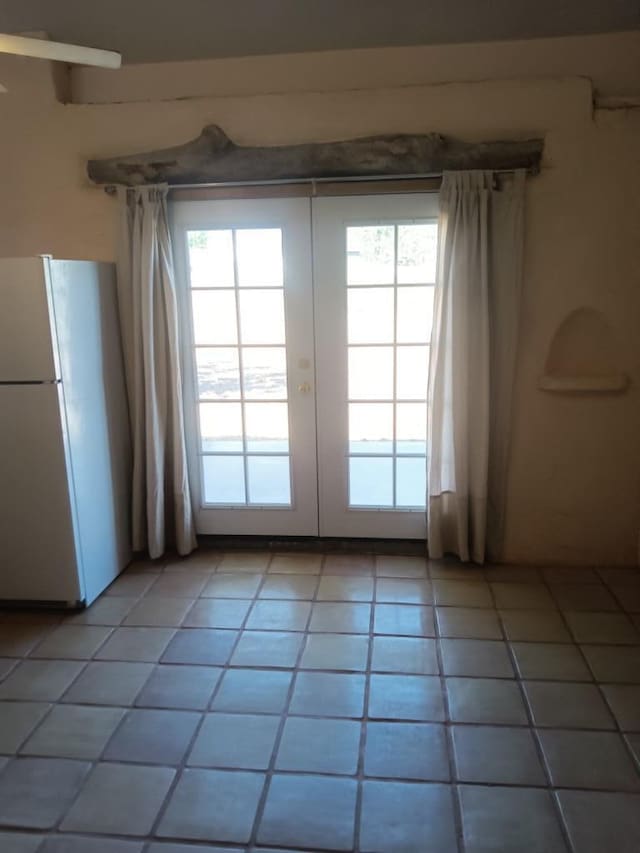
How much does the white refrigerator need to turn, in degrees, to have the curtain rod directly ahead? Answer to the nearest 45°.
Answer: approximately 90° to its left

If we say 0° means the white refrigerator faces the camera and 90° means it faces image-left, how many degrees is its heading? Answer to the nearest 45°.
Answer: approximately 0°

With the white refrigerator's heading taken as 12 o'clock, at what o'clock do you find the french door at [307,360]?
The french door is roughly at 9 o'clock from the white refrigerator.

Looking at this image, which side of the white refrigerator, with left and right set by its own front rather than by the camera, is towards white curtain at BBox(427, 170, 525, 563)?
left
